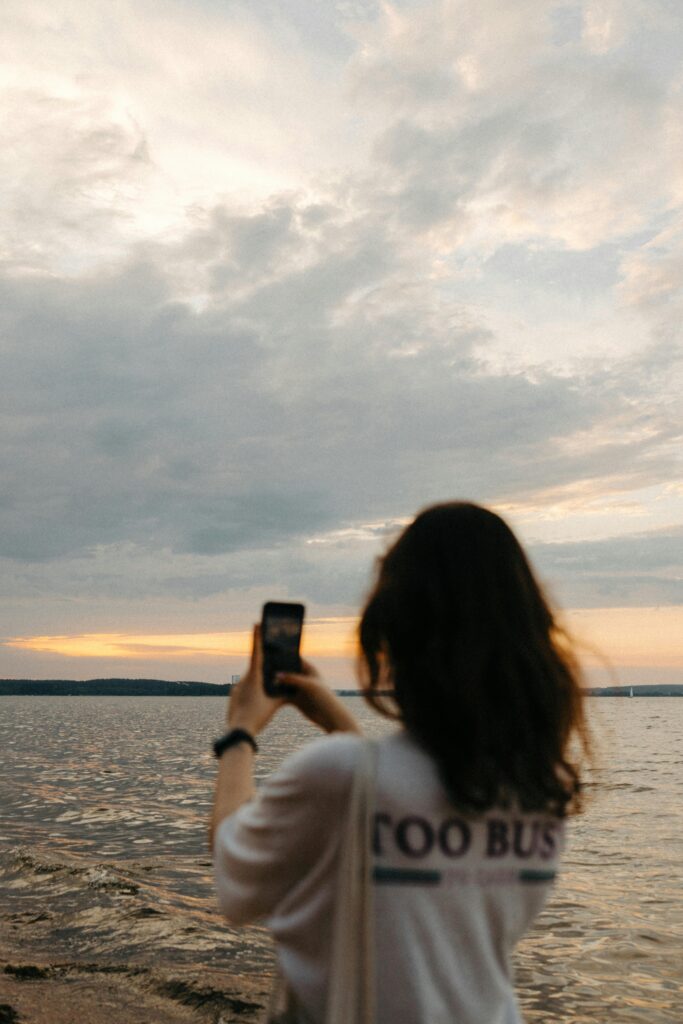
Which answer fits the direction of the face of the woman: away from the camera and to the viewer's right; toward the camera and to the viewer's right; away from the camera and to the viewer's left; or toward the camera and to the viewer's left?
away from the camera and to the viewer's left

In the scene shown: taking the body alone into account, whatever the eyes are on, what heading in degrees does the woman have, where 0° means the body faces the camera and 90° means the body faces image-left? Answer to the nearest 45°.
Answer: approximately 135°
